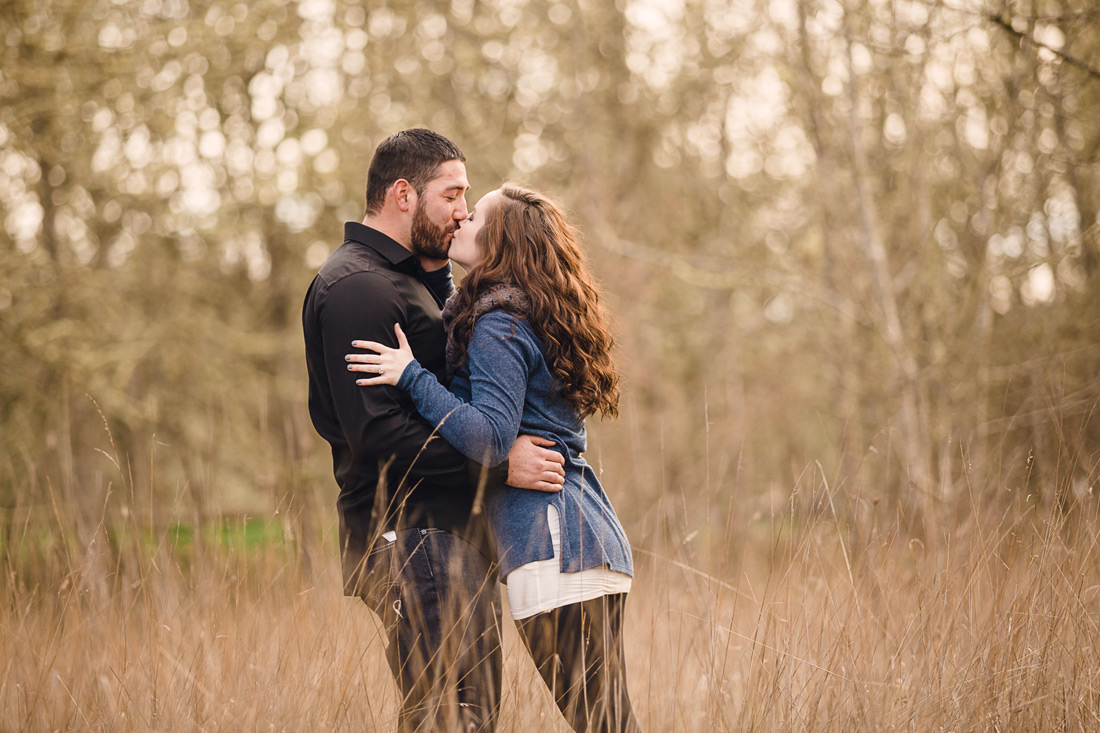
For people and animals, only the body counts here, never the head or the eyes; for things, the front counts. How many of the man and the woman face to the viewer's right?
1

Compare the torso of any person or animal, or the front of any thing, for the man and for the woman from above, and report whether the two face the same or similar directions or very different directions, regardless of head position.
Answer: very different directions

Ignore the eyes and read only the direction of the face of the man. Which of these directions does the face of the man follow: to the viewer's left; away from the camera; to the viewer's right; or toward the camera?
to the viewer's right

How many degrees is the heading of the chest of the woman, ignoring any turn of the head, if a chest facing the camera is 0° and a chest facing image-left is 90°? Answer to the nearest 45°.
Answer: approximately 90°

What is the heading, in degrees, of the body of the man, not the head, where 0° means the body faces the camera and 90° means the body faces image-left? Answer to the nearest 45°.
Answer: approximately 270°
